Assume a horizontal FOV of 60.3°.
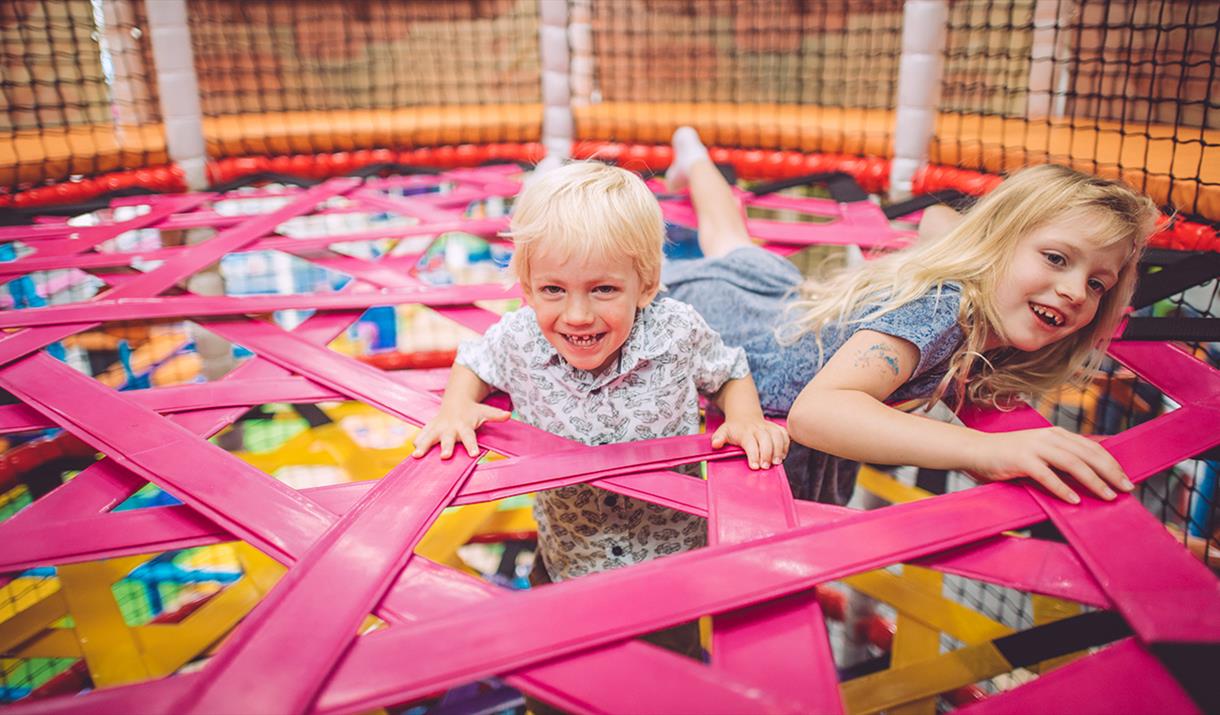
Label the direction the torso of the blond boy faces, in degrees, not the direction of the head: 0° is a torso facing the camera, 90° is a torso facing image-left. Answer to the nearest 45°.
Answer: approximately 0°
